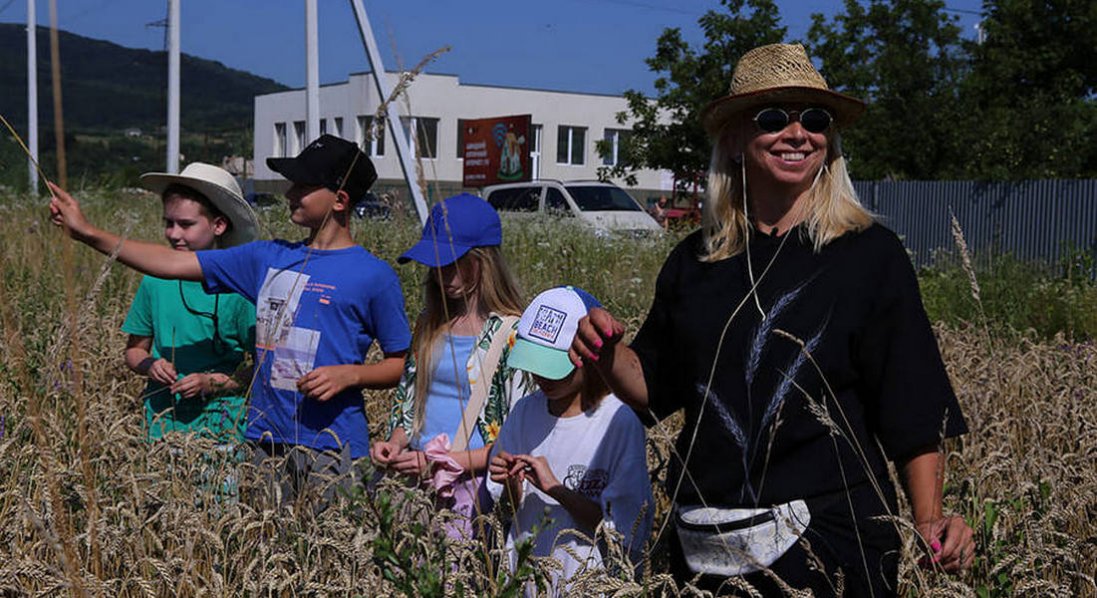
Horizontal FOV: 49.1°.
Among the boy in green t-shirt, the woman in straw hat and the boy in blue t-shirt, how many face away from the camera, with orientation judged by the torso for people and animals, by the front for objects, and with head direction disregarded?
0

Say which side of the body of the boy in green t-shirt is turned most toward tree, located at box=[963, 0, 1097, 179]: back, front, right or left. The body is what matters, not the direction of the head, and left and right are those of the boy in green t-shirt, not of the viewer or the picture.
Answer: back

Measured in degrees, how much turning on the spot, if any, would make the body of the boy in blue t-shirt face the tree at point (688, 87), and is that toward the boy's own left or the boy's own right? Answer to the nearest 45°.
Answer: approximately 180°

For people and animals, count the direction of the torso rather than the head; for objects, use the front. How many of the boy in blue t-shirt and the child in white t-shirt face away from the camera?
0

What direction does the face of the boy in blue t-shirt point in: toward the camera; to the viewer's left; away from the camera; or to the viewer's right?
to the viewer's left

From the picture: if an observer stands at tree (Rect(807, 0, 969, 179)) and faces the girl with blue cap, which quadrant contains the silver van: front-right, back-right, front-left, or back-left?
front-right

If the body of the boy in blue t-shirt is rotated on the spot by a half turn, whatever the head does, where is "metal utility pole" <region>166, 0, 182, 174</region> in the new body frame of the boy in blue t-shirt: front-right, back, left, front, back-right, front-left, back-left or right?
front-left

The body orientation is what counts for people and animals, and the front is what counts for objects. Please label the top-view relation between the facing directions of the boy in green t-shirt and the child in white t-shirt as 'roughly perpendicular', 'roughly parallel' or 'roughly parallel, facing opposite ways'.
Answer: roughly parallel

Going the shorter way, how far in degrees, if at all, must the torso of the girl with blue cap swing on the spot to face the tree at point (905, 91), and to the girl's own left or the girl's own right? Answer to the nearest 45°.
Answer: approximately 180°

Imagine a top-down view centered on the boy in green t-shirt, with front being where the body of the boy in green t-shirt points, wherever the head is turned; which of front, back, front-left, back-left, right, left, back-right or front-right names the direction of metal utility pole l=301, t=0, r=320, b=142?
back-right

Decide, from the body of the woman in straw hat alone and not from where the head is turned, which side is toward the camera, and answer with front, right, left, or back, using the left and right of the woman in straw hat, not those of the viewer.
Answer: front

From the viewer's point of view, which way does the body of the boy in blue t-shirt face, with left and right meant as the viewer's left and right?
facing the viewer and to the left of the viewer

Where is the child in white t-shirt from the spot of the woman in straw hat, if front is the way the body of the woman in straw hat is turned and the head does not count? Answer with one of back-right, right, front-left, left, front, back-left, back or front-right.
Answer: back-right

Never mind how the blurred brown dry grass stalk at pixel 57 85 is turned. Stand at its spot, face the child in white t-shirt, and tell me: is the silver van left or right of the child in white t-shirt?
left

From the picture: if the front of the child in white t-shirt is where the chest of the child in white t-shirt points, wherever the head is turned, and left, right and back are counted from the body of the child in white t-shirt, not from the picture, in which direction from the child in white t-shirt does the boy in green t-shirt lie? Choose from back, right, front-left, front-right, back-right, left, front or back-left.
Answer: right

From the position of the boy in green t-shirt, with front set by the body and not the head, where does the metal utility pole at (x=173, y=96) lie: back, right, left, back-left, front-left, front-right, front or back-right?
back-right
